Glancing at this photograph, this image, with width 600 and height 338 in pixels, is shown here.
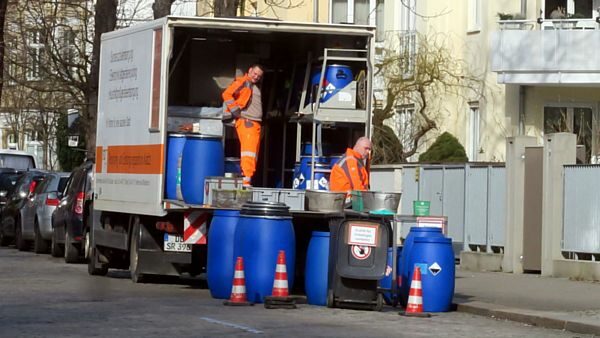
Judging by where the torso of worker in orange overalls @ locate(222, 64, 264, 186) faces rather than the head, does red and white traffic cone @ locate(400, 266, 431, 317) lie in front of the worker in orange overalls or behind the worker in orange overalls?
in front

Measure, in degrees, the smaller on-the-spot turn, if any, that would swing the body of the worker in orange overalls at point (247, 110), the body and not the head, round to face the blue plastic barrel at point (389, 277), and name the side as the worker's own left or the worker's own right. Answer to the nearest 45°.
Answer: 0° — they already face it
